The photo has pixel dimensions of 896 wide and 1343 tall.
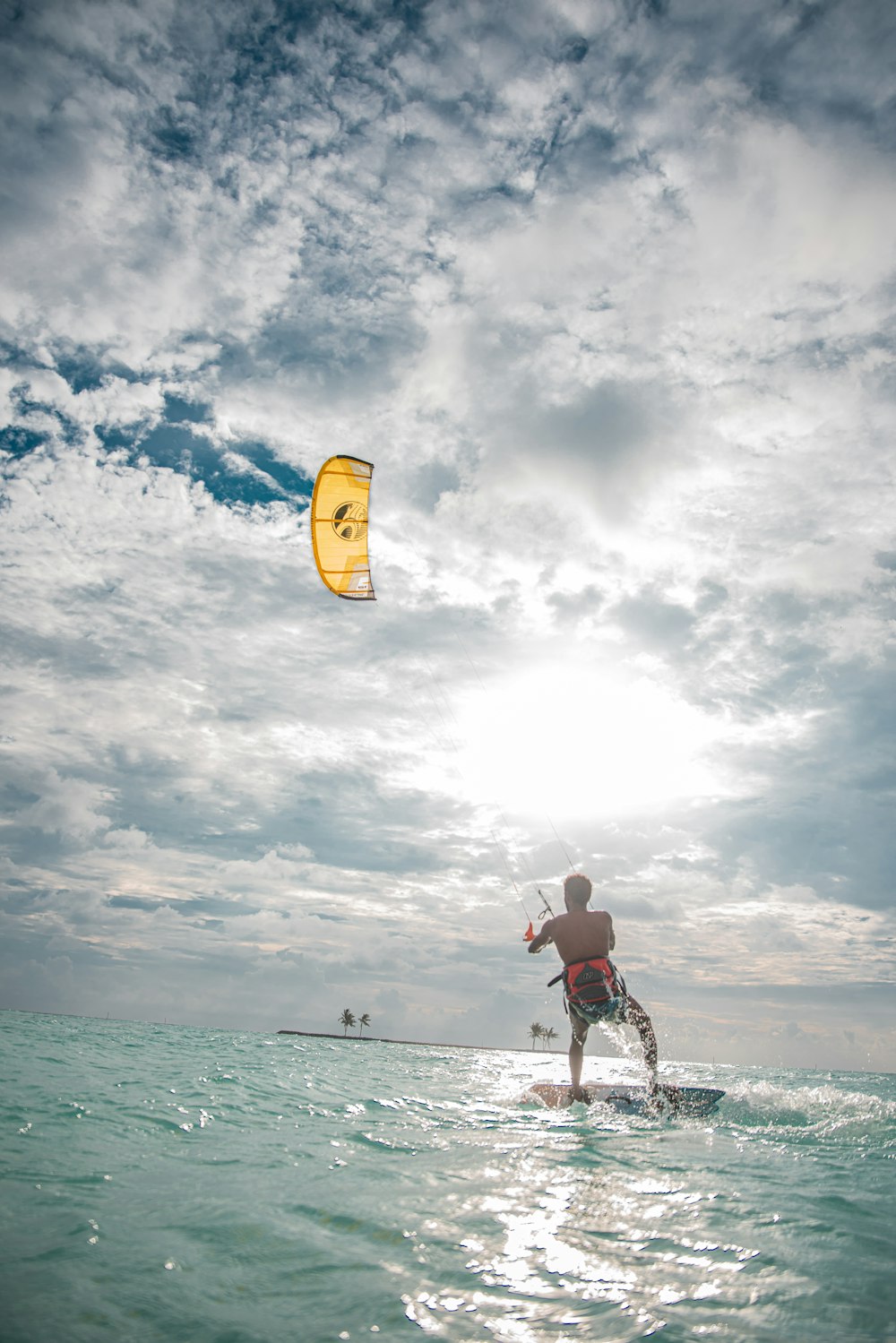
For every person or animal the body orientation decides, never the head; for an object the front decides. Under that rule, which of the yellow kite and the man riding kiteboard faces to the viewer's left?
the yellow kite

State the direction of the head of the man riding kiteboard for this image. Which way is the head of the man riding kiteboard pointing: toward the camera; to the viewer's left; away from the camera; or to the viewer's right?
away from the camera

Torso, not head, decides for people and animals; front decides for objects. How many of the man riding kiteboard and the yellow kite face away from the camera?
1

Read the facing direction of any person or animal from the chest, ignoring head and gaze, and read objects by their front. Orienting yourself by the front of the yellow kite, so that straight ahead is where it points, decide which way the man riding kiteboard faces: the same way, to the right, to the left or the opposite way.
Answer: to the right

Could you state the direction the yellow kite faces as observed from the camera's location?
facing to the left of the viewer

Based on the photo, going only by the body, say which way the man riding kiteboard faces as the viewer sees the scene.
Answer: away from the camera
